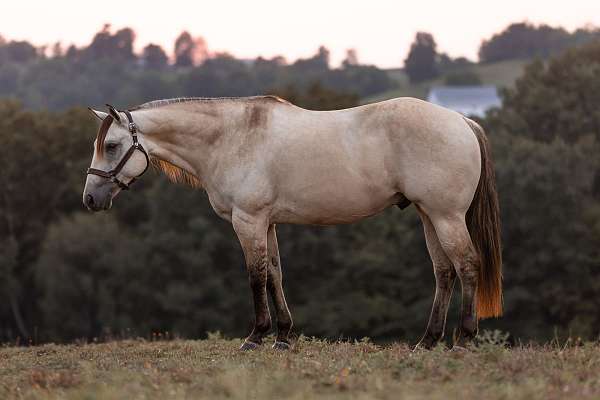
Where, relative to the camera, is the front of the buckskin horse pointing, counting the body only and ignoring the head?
to the viewer's left
